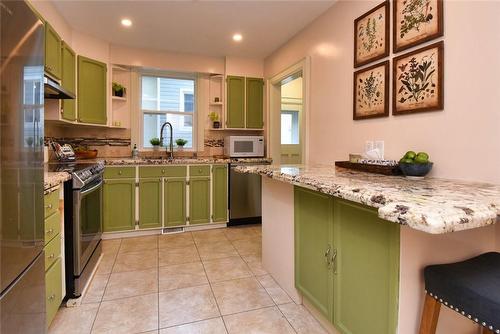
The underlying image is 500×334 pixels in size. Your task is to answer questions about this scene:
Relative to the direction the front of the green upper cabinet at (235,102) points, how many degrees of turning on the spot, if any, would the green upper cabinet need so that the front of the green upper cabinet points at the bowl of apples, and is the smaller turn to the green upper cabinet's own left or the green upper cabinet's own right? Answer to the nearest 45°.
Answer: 0° — it already faces it

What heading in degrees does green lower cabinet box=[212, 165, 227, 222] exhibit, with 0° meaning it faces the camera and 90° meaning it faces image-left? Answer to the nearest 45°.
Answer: approximately 0°

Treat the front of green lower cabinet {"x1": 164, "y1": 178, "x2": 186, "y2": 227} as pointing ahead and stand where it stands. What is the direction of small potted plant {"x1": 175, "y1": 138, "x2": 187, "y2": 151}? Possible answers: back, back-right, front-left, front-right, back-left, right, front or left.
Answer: back

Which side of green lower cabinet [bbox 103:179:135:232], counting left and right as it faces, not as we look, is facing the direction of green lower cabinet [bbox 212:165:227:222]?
left
